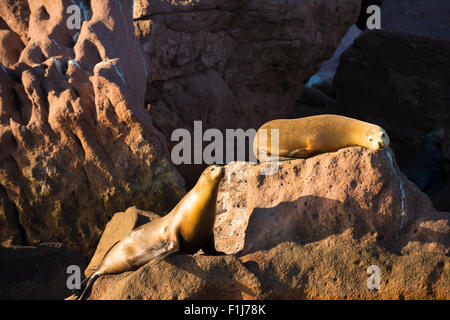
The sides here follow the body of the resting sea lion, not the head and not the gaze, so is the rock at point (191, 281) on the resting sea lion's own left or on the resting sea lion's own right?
on the resting sea lion's own right

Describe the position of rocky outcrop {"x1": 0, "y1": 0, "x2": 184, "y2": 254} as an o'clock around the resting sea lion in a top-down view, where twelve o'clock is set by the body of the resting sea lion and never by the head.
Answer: The rocky outcrop is roughly at 7 o'clock from the resting sea lion.

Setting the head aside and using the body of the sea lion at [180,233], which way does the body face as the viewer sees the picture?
to the viewer's right

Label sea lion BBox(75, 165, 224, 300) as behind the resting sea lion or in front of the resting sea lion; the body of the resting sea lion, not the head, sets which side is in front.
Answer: behind

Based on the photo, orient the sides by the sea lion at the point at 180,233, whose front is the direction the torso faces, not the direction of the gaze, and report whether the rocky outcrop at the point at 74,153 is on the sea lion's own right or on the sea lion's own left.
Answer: on the sea lion's own left

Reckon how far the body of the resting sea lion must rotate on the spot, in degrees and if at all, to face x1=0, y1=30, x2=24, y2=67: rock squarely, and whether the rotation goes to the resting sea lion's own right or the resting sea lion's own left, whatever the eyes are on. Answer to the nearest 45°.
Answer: approximately 135° to the resting sea lion's own left

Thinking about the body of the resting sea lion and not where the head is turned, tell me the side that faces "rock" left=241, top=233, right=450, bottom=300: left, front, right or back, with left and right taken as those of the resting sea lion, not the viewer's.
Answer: right

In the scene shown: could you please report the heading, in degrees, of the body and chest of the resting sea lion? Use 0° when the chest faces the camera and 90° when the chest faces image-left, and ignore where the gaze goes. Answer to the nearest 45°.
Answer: approximately 270°

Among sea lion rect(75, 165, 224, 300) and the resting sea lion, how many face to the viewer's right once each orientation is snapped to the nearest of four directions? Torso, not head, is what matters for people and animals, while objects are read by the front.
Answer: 2
